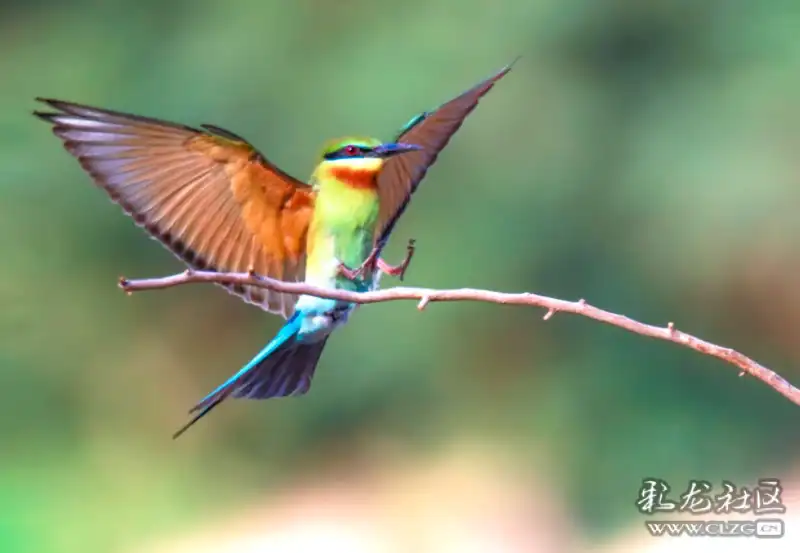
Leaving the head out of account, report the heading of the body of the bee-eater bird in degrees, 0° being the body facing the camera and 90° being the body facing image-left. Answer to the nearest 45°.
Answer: approximately 315°
